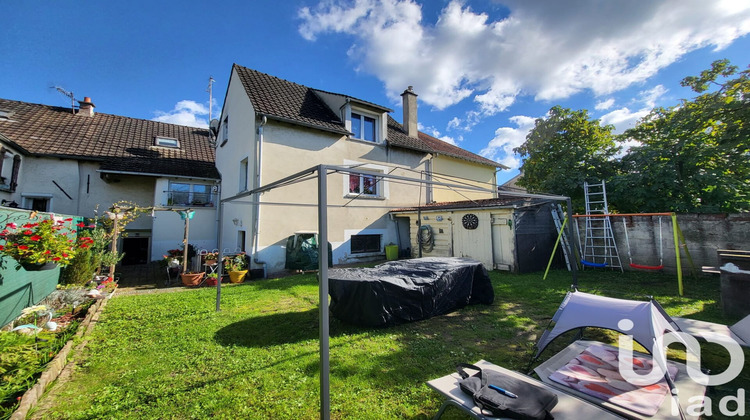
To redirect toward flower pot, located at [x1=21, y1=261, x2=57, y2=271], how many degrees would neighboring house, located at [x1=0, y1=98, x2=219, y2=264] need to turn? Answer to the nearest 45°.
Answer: approximately 45° to its right

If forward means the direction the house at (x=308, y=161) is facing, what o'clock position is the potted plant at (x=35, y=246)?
The potted plant is roughly at 2 o'clock from the house.

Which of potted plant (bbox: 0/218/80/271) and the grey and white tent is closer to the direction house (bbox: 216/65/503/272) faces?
the grey and white tent

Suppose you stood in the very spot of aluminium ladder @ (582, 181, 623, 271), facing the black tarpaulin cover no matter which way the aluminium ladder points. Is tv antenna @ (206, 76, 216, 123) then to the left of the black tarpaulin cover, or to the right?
right

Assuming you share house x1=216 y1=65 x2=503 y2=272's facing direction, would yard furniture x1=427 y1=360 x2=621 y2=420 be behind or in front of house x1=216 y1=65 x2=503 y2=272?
in front

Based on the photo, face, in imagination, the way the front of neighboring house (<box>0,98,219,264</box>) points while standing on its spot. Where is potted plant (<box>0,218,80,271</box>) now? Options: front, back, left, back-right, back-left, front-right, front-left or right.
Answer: front-right

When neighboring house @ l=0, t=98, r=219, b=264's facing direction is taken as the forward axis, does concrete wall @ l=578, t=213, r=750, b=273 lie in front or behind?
in front

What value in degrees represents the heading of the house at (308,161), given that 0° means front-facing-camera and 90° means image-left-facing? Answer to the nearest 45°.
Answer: approximately 315°
